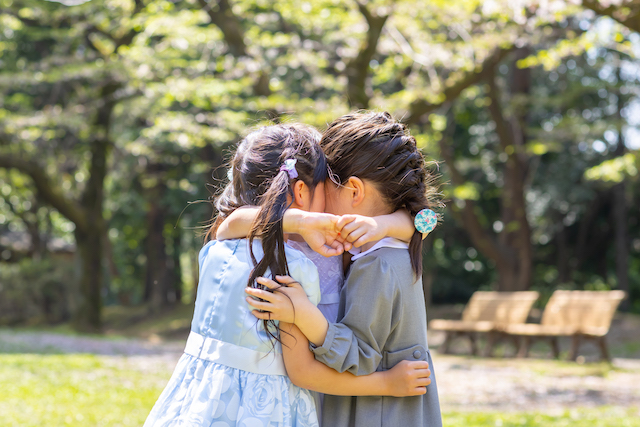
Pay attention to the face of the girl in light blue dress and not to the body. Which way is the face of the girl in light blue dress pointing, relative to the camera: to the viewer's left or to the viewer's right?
to the viewer's right

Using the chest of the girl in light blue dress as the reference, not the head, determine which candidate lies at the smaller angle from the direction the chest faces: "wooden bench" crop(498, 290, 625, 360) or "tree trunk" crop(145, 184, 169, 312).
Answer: the wooden bench

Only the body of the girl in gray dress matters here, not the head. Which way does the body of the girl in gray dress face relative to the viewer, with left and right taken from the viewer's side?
facing away from the viewer and to the left of the viewer

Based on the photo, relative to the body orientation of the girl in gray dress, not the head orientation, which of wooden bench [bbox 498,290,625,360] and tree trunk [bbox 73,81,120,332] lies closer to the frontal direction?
the tree trunk

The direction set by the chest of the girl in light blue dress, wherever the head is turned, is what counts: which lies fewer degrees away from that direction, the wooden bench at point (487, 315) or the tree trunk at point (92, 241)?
the wooden bench

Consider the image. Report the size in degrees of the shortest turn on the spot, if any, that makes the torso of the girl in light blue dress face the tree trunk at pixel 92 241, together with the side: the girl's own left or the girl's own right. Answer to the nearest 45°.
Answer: approximately 45° to the girl's own left

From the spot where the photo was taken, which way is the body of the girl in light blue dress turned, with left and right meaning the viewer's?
facing away from the viewer and to the right of the viewer

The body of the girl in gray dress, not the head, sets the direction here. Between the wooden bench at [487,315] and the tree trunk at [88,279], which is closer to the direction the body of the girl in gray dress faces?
the tree trunk
